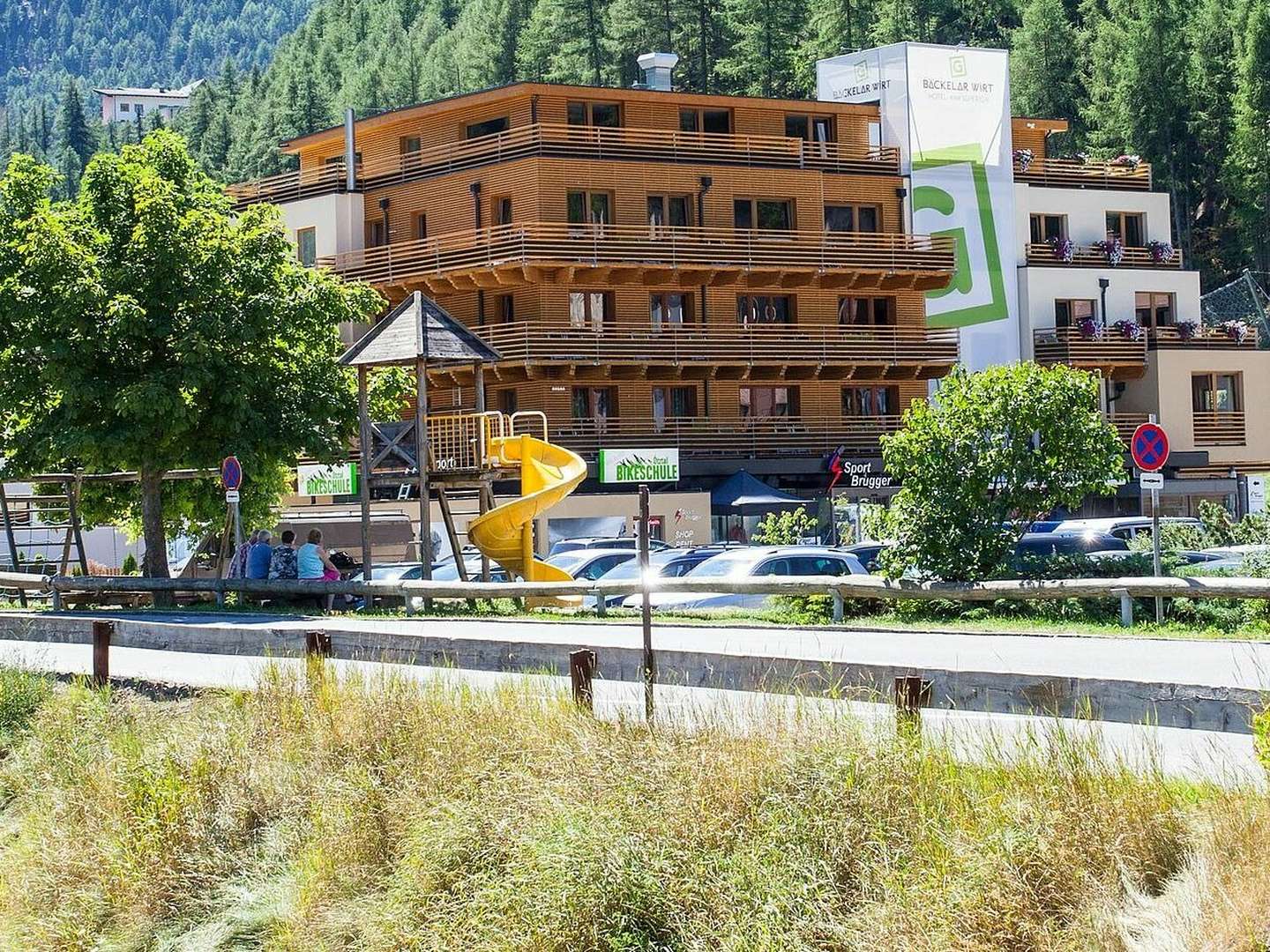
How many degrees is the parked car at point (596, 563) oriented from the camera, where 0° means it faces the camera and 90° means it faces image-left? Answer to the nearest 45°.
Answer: approximately 45°

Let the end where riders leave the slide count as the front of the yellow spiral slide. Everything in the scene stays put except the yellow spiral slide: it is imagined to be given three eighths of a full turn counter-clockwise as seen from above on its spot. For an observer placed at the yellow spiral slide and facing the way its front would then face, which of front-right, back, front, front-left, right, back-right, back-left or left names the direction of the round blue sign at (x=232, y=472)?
left

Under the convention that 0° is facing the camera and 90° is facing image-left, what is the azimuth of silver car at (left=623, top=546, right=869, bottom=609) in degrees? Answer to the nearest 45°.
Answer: approximately 45°

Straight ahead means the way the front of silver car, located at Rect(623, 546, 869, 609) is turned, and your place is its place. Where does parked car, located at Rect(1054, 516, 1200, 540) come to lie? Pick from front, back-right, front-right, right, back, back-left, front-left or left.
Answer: back
